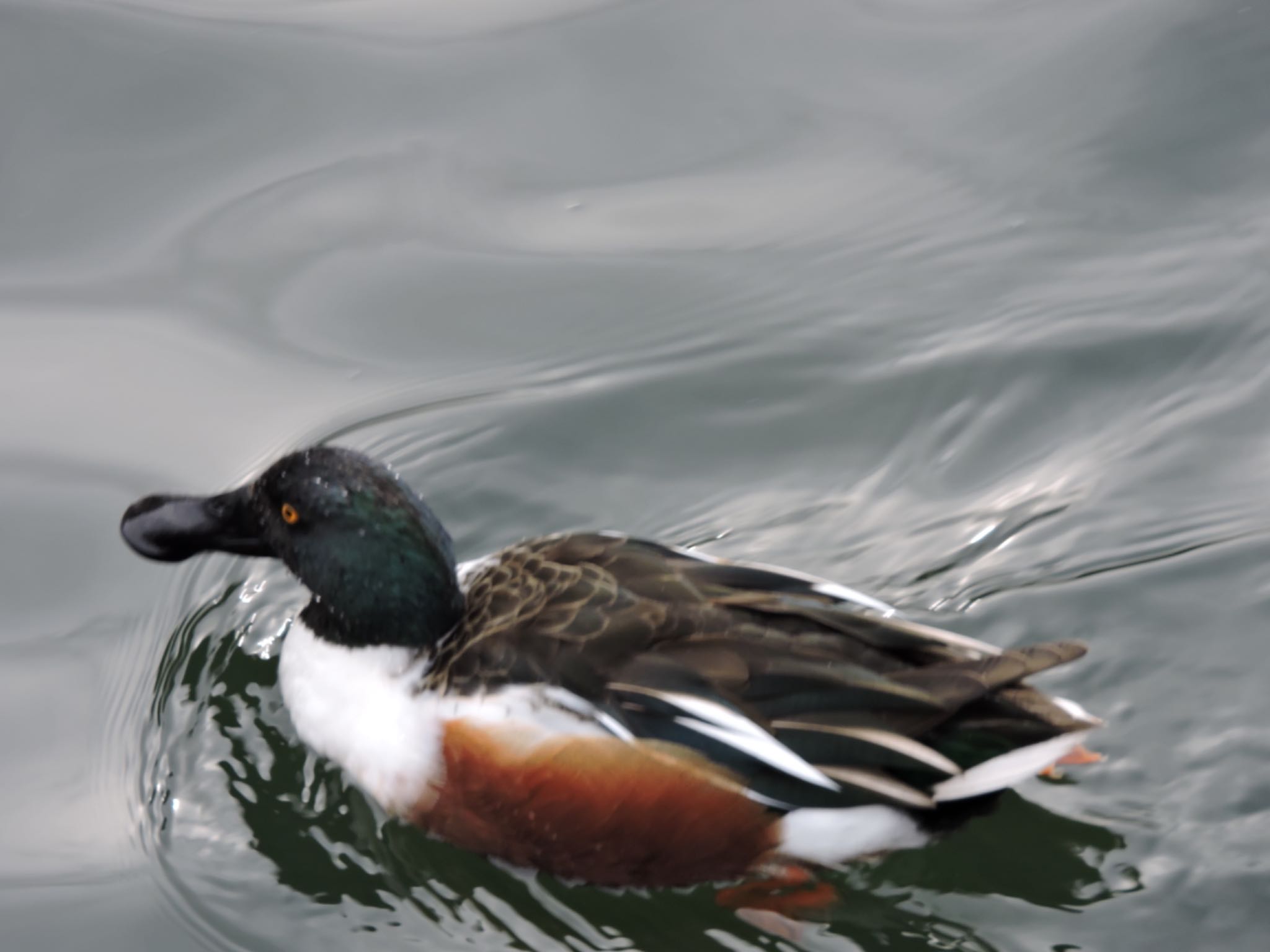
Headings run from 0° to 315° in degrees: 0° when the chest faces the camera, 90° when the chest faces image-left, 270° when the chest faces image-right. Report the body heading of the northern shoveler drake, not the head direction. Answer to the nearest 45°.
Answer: approximately 90°
